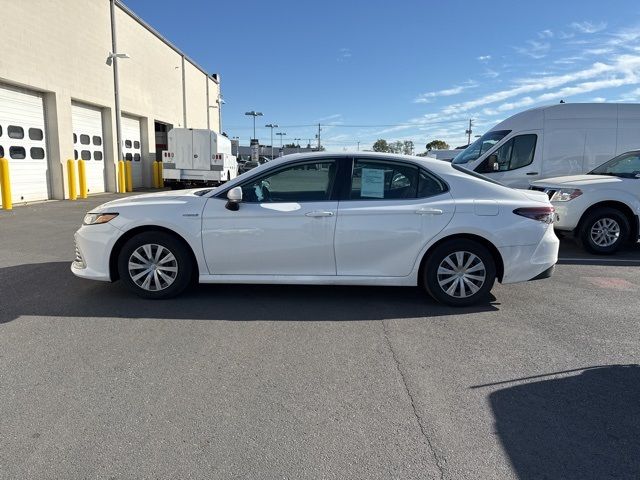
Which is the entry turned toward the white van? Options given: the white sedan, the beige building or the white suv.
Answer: the beige building

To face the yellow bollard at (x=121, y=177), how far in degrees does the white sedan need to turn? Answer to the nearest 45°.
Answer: approximately 45° to its right

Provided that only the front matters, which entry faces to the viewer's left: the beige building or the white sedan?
the white sedan

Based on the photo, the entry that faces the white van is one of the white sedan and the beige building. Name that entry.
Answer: the beige building

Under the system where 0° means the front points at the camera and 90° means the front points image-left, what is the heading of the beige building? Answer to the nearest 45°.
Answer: approximately 315°

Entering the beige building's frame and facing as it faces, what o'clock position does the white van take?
The white van is roughly at 12 o'clock from the beige building.

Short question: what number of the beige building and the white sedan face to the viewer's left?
1

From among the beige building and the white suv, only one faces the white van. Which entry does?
the beige building

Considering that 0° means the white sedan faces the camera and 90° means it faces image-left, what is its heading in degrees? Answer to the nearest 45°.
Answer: approximately 90°

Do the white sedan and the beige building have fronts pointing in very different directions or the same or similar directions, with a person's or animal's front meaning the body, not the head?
very different directions
